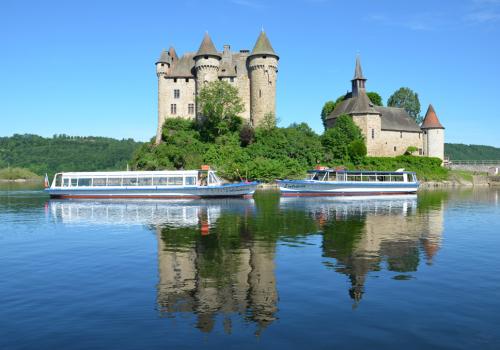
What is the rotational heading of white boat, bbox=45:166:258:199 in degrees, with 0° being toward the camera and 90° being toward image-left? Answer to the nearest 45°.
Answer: approximately 270°
